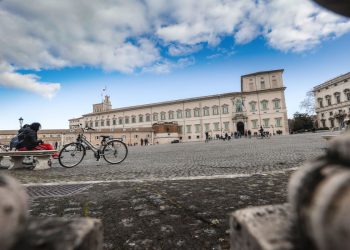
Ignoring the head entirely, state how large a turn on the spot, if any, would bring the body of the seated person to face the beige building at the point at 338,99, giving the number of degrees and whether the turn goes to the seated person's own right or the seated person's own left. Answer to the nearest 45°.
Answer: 0° — they already face it

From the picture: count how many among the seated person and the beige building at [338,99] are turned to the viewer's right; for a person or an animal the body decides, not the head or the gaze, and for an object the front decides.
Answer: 1

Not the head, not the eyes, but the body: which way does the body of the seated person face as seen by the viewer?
to the viewer's right

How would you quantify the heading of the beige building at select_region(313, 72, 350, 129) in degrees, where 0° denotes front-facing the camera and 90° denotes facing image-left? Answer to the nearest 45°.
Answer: approximately 45°

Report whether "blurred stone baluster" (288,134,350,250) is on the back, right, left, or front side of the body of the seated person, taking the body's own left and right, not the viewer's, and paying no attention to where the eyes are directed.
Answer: right
